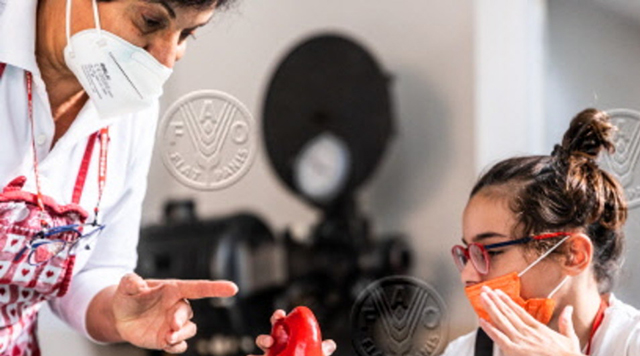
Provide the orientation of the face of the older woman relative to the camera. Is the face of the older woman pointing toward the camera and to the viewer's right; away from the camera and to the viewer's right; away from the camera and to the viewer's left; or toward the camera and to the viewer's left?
toward the camera and to the viewer's right

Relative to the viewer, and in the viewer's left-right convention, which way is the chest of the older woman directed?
facing the viewer and to the right of the viewer

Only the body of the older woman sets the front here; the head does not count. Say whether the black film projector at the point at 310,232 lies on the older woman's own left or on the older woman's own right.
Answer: on the older woman's own left
